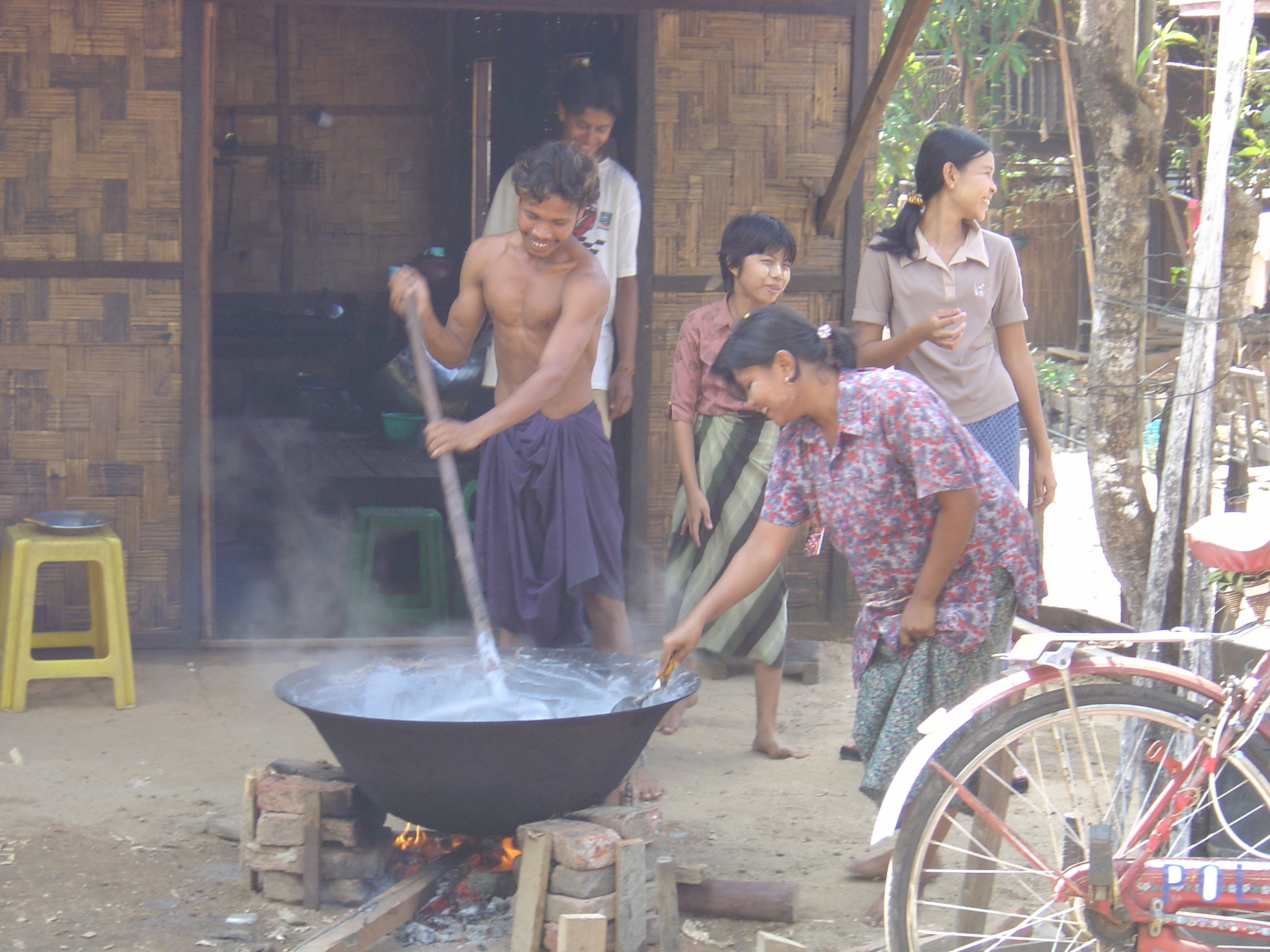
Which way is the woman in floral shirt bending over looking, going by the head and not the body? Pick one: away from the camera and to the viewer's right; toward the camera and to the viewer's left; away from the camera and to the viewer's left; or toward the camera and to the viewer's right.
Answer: toward the camera and to the viewer's left

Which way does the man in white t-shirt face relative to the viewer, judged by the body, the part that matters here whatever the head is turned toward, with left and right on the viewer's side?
facing the viewer

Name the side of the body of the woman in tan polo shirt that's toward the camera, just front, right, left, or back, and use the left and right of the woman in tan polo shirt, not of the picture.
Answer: front

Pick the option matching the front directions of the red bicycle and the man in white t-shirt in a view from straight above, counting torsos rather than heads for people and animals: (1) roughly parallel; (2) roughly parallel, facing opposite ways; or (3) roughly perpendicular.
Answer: roughly perpendicular

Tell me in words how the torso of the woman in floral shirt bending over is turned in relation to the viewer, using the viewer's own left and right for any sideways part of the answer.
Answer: facing the viewer and to the left of the viewer

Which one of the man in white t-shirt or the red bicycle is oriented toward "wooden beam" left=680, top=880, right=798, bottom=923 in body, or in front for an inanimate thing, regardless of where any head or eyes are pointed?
the man in white t-shirt

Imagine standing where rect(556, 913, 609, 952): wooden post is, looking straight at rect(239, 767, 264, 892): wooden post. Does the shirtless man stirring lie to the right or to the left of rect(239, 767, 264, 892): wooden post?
right

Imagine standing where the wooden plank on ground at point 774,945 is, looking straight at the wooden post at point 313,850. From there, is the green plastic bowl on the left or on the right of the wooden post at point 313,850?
right

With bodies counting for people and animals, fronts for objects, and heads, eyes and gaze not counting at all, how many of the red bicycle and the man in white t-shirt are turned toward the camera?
1

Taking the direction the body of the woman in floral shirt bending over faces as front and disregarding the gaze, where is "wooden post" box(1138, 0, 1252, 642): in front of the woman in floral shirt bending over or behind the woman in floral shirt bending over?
behind

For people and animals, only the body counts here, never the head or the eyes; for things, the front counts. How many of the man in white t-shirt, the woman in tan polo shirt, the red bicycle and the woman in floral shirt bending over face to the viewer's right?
1

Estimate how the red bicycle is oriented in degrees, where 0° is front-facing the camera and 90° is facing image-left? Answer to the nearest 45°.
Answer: approximately 270°

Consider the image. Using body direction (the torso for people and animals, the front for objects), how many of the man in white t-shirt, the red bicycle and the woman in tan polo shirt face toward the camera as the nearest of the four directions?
2

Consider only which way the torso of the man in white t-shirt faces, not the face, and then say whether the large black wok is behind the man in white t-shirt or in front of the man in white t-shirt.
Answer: in front
